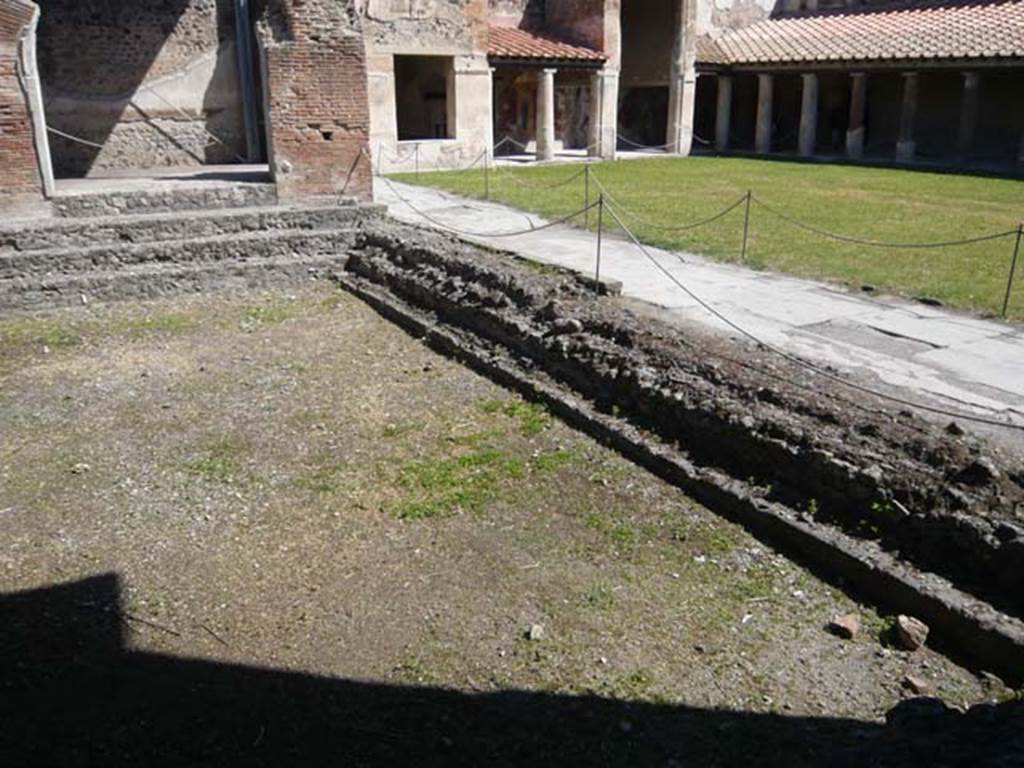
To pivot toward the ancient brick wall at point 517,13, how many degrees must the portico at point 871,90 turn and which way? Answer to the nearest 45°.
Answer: approximately 45° to its right

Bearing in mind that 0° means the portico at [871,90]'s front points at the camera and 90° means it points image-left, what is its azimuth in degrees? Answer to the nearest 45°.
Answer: approximately 45°

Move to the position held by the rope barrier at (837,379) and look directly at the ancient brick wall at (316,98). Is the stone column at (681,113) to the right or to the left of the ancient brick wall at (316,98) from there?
right

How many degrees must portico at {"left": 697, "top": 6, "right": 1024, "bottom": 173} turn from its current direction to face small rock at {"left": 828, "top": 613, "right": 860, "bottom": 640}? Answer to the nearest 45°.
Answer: approximately 45° to its left
